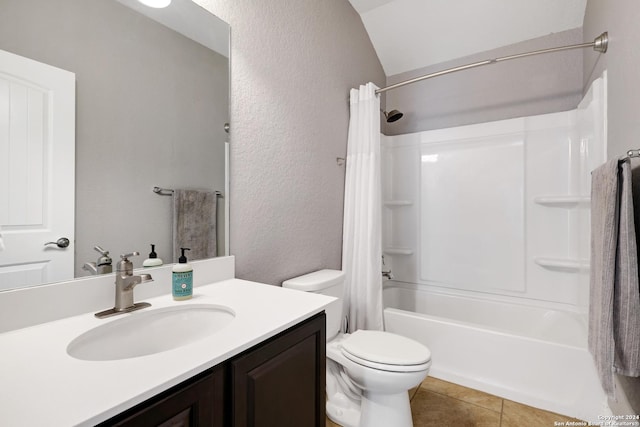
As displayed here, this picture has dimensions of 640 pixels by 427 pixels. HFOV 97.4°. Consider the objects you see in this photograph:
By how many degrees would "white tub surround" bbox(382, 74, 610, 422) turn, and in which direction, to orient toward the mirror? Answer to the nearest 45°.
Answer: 0° — it already faces it

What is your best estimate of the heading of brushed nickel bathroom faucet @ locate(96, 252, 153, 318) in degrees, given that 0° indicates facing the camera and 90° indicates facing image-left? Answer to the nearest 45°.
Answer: approximately 315°

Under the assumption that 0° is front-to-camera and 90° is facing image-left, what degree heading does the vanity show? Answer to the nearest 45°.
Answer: approximately 315°

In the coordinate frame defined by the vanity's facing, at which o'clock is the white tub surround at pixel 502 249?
The white tub surround is roughly at 10 o'clock from the vanity.

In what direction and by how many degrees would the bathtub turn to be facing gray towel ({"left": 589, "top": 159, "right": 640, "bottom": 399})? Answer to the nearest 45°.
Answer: approximately 90° to its left

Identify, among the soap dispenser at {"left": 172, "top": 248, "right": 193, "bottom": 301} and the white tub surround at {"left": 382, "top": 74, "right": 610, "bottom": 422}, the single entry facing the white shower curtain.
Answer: the white tub surround

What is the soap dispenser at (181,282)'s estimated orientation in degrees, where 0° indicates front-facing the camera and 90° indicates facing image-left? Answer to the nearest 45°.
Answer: approximately 0°

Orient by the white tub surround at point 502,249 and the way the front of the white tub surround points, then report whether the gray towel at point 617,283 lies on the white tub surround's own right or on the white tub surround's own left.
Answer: on the white tub surround's own left
